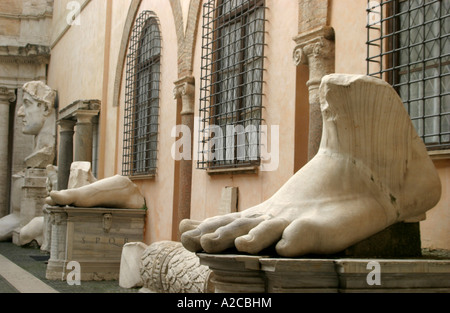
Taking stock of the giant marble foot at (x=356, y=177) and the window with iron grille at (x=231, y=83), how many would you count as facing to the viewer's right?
0

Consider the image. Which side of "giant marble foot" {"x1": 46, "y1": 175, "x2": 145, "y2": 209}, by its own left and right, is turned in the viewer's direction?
left

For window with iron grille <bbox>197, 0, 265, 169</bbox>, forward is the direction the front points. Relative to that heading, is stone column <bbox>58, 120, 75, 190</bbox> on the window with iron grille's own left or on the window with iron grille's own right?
on the window with iron grille's own right

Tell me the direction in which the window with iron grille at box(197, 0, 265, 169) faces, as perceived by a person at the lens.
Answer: facing the viewer and to the left of the viewer

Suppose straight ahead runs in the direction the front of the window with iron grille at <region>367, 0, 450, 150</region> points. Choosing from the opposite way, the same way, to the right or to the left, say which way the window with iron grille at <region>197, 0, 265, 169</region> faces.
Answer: the same way

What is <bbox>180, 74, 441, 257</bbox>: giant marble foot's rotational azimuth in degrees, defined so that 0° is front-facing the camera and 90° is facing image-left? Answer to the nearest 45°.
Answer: approximately 45°

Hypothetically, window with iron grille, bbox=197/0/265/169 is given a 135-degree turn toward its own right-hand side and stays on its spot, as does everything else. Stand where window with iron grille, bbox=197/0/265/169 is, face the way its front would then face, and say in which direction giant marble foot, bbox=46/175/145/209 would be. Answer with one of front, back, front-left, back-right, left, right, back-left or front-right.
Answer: front-left

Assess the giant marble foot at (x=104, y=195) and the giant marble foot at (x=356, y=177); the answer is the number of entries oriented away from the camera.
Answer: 0

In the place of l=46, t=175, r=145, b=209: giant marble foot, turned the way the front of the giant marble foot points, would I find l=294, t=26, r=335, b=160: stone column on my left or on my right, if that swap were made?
on my left

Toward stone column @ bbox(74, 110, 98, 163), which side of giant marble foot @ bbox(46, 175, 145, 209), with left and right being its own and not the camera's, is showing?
right
